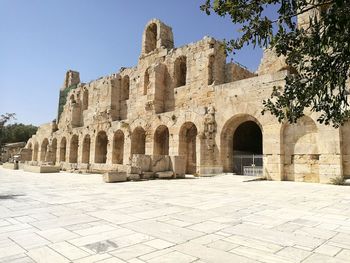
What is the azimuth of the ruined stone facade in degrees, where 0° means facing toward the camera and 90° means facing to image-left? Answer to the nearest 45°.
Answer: approximately 45°

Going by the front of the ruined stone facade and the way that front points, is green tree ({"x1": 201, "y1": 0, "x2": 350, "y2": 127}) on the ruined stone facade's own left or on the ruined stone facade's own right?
on the ruined stone facade's own left
